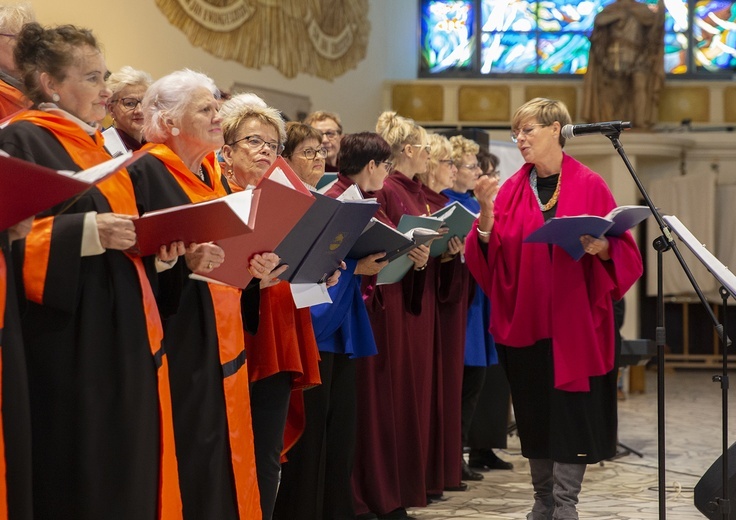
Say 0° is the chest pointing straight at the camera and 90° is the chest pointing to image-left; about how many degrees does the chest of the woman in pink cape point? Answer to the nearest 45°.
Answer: approximately 45°

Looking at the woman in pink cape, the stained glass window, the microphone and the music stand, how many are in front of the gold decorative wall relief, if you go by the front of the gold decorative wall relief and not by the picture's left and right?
3

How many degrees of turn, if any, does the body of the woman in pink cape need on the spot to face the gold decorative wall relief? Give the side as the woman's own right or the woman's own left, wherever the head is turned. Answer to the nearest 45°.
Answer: approximately 90° to the woman's own right

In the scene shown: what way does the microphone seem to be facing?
to the viewer's left
